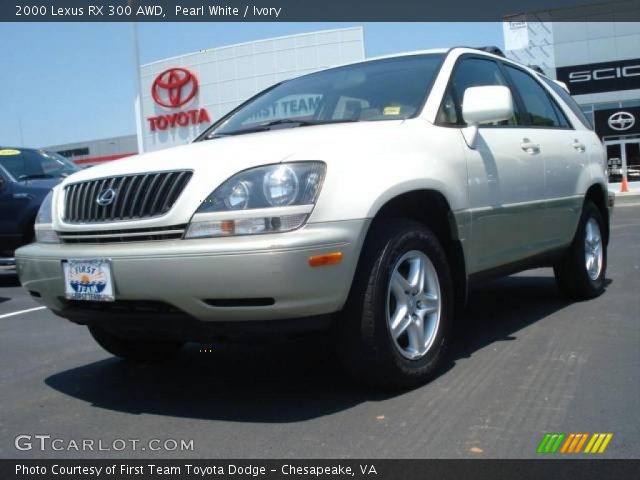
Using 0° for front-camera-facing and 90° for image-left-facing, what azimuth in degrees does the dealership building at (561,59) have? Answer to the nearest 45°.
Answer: approximately 45°

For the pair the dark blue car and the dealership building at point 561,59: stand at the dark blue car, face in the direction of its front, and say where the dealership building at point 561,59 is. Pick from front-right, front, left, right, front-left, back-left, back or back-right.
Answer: left

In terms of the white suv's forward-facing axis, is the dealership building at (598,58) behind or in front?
behind

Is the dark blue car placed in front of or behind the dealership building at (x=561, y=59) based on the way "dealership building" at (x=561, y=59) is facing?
in front

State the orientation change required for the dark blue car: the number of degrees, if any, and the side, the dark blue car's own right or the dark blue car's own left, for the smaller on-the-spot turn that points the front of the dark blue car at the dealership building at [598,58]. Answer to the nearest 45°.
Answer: approximately 90° to the dark blue car's own left

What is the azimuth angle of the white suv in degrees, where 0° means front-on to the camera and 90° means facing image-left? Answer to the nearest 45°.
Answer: approximately 45°

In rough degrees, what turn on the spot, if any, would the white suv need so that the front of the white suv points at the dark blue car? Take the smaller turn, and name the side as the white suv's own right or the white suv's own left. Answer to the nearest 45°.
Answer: approximately 90° to the white suv's own right
